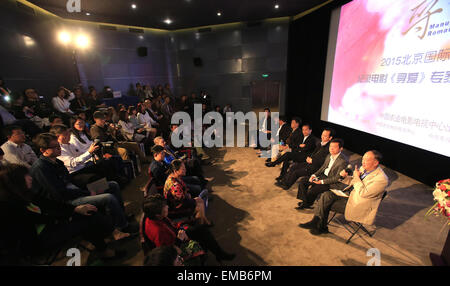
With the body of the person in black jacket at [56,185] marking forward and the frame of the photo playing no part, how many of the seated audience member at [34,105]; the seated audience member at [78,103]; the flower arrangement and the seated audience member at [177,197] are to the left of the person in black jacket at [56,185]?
2

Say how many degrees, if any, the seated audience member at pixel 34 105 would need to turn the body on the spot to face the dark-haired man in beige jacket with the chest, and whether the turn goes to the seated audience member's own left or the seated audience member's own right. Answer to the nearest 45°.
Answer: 0° — they already face them

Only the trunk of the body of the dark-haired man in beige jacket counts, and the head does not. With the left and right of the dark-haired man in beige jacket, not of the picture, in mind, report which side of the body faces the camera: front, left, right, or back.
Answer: left

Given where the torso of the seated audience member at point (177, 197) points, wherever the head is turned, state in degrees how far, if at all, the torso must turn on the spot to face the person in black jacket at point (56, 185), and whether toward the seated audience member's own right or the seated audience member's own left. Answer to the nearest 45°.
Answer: approximately 180°

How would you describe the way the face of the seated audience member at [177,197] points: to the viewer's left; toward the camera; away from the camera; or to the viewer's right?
to the viewer's right

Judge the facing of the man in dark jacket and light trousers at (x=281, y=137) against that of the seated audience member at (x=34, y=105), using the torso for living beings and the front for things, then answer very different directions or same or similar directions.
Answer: very different directions

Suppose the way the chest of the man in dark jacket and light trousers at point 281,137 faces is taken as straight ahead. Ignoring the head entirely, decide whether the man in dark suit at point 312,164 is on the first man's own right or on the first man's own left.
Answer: on the first man's own left

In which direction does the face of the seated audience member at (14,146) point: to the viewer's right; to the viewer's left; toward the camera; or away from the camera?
to the viewer's right

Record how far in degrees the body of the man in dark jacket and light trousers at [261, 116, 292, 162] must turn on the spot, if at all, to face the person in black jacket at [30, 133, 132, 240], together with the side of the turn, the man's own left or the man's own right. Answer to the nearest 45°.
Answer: approximately 45° to the man's own left

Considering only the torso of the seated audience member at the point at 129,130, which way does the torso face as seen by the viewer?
to the viewer's right

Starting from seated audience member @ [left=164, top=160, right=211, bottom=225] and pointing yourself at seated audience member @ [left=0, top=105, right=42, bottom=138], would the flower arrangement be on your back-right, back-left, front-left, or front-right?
back-right

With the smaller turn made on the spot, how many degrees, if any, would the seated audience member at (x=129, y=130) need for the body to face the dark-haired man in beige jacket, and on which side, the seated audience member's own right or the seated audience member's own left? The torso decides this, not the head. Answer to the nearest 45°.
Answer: approximately 45° to the seated audience member's own right

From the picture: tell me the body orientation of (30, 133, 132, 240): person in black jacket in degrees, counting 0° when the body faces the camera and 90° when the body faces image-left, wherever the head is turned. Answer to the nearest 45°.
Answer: approximately 270°

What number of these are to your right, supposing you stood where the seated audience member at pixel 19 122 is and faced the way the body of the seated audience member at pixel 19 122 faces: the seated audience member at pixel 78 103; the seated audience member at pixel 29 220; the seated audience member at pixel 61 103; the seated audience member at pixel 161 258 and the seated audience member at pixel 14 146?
3

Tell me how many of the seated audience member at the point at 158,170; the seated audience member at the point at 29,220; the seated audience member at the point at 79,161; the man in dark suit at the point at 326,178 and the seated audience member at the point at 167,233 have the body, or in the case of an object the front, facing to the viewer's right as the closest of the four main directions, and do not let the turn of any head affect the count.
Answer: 4
